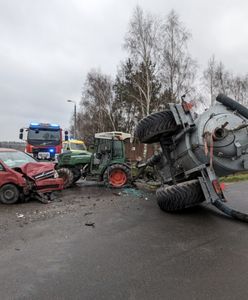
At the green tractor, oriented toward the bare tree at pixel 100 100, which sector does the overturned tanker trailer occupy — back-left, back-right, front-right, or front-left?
back-right

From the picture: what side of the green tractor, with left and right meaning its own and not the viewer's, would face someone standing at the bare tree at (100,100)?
right

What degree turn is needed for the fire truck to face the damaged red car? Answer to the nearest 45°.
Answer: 0° — it already faces it

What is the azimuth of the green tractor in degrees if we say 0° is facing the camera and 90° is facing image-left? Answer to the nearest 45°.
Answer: approximately 90°

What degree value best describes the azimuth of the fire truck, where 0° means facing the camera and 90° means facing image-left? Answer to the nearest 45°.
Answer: approximately 0°

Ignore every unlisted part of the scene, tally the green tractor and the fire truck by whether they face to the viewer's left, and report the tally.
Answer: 1

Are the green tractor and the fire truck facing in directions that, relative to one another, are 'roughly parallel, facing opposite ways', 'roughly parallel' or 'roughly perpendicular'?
roughly perpendicular

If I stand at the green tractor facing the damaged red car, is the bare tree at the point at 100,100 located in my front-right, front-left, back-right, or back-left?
back-right
